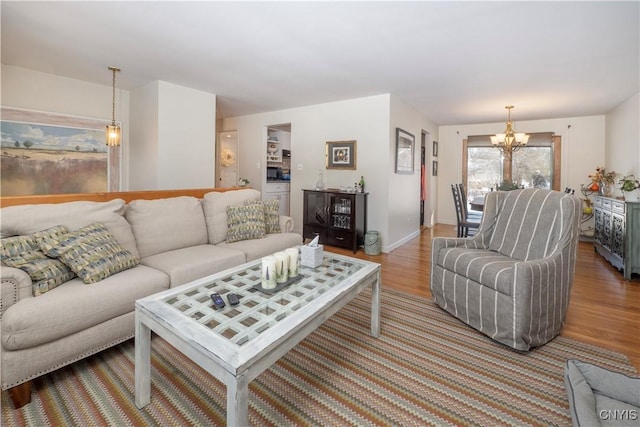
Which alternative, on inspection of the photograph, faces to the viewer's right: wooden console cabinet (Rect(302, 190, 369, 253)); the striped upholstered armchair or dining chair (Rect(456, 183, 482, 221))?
the dining chair

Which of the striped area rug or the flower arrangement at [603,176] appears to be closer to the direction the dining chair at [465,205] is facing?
the flower arrangement

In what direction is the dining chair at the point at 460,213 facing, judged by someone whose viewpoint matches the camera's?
facing to the right of the viewer

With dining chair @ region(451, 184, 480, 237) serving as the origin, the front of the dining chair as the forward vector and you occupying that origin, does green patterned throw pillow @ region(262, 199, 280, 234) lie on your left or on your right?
on your right

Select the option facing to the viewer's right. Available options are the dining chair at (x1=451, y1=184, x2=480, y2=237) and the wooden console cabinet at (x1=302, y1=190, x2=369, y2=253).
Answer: the dining chair

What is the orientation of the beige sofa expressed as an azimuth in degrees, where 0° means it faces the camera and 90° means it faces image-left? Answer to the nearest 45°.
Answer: approximately 315°

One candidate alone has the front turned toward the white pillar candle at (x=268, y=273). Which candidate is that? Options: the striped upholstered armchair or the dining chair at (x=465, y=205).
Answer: the striped upholstered armchair

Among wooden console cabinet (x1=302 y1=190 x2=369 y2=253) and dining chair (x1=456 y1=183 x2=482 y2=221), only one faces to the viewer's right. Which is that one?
the dining chair

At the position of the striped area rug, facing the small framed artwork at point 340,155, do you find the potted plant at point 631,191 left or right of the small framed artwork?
right

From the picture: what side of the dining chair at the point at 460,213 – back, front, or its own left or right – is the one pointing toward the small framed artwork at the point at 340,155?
back

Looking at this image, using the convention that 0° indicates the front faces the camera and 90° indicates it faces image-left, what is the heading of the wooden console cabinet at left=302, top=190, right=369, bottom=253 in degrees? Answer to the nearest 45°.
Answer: approximately 45°

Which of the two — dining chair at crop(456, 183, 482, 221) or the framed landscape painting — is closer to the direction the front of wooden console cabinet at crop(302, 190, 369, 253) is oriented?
the framed landscape painting
